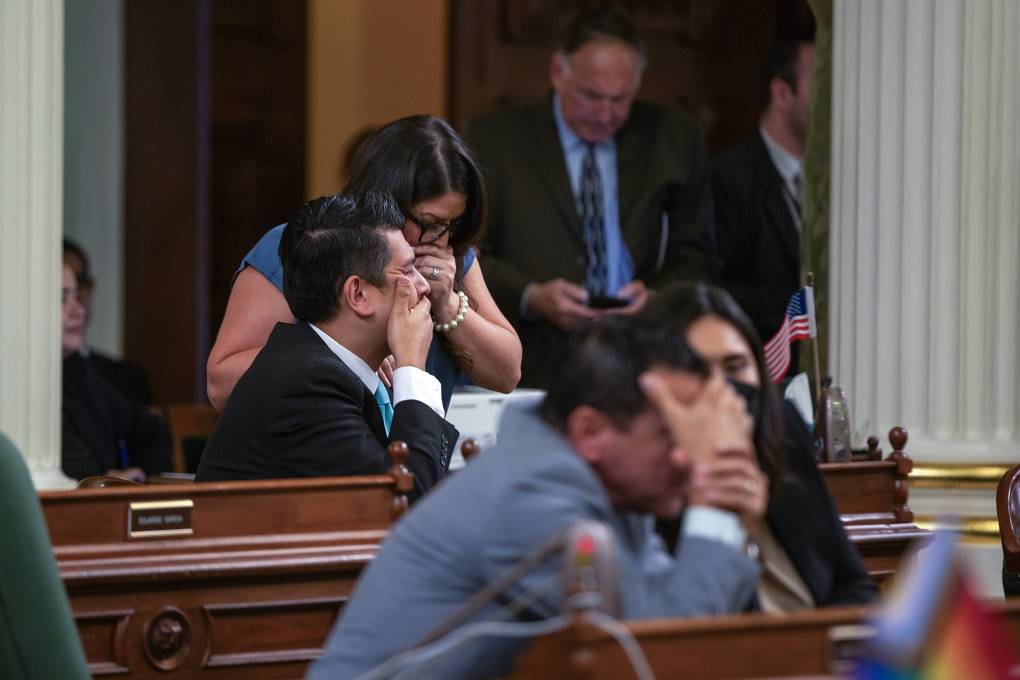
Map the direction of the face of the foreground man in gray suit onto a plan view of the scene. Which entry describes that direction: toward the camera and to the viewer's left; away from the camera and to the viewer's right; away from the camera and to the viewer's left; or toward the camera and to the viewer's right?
toward the camera and to the viewer's right

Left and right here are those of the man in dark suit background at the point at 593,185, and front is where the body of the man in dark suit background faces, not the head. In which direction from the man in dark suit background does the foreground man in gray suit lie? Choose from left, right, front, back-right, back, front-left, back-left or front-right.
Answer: front

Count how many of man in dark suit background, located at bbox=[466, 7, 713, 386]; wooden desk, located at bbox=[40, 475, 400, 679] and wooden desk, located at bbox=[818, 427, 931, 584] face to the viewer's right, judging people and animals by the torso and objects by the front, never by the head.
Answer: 0

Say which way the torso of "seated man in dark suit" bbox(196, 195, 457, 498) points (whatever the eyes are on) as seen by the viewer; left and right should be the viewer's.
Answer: facing to the right of the viewer

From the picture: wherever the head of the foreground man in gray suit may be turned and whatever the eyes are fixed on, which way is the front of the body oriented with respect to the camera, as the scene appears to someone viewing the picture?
to the viewer's right

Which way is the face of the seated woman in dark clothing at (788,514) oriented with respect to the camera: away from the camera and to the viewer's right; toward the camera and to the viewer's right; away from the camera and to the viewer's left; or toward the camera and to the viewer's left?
toward the camera and to the viewer's left

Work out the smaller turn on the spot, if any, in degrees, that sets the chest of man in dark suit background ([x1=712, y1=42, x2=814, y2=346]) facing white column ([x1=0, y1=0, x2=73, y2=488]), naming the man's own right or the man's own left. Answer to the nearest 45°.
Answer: approximately 90° to the man's own right

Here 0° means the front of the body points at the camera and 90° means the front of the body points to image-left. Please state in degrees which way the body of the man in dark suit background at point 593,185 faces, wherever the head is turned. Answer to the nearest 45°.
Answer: approximately 0°

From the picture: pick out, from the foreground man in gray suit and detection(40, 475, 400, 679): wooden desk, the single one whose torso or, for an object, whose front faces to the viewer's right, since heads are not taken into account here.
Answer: the foreground man in gray suit
